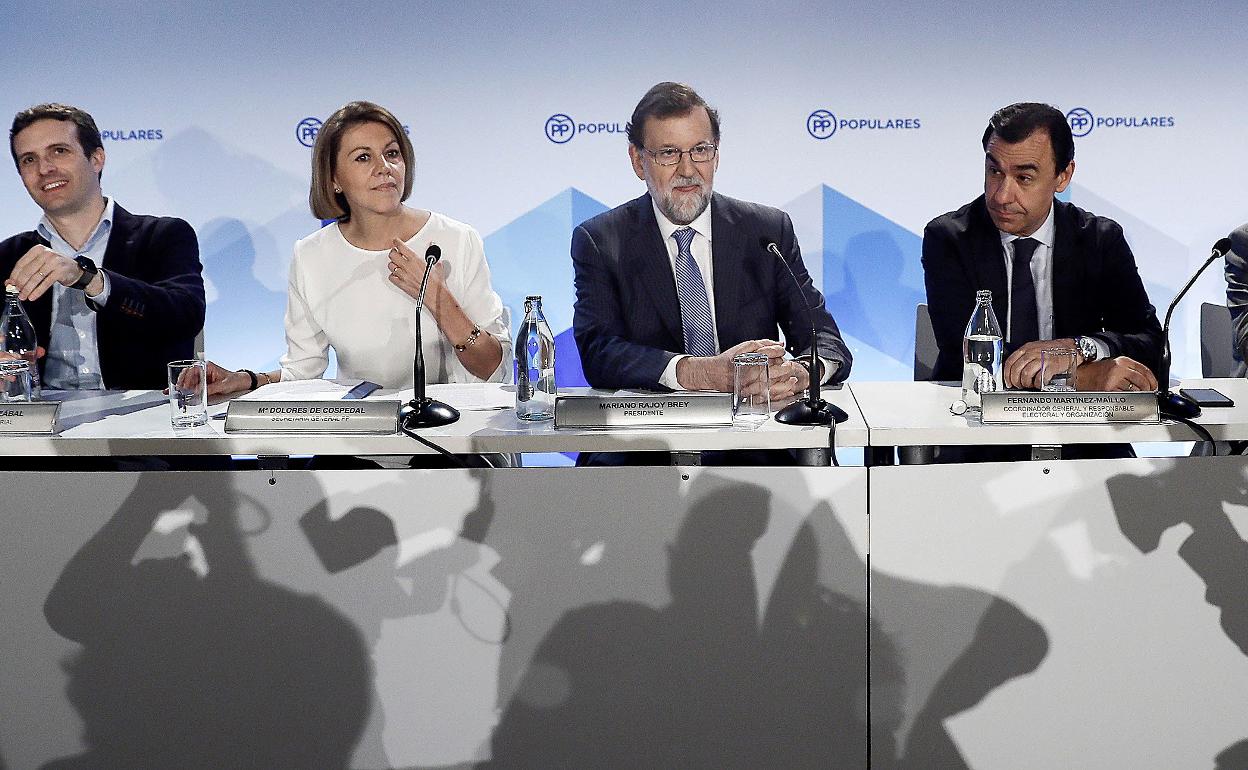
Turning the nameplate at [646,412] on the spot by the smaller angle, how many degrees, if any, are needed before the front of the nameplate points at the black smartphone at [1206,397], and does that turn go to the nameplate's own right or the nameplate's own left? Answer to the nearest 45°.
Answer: approximately 90° to the nameplate's own left

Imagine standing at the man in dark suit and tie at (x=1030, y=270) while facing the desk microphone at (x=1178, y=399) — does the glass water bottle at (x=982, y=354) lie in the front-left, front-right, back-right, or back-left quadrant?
front-right

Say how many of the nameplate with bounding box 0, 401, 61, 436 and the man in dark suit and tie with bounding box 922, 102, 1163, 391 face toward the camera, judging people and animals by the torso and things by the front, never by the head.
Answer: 2

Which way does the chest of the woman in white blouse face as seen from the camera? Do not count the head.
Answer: toward the camera

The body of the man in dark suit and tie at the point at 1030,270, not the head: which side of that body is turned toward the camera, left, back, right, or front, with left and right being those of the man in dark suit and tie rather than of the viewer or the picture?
front

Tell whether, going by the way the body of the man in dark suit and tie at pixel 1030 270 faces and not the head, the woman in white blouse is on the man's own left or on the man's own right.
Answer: on the man's own right

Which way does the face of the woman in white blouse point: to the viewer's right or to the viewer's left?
to the viewer's right

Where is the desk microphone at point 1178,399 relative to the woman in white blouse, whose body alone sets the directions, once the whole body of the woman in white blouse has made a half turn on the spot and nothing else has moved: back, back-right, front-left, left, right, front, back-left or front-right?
back-right

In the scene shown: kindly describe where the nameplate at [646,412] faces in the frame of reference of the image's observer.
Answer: facing the viewer

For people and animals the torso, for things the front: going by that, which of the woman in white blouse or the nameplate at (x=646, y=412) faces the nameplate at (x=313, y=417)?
the woman in white blouse

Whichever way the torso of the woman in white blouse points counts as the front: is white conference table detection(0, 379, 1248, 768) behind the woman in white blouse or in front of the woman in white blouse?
in front

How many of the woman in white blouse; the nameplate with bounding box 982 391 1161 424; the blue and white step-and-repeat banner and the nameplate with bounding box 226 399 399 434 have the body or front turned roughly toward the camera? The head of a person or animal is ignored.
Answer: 4

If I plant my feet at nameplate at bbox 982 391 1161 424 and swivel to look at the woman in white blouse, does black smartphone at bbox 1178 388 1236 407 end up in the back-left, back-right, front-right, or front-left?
back-right

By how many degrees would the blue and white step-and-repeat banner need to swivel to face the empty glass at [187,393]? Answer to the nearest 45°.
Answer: approximately 45° to its right

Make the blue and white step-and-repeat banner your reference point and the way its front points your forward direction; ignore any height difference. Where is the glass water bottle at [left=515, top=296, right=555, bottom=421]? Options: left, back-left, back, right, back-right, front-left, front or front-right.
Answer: front

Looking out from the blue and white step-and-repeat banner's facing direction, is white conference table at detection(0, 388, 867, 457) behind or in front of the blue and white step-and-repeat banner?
in front
